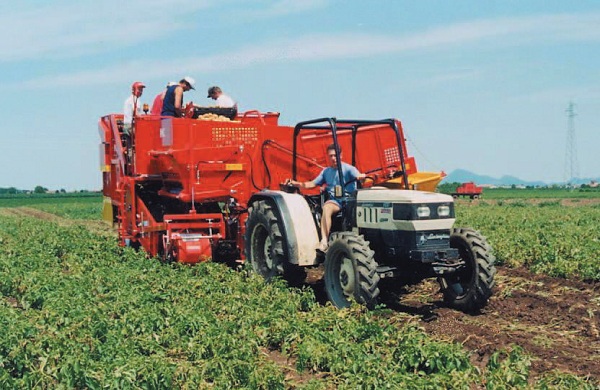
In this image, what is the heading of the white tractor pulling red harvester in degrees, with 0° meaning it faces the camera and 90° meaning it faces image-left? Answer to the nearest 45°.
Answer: approximately 315°

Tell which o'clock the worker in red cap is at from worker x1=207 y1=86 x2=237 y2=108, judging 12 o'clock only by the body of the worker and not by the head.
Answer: The worker in red cap is roughly at 12 o'clock from the worker.

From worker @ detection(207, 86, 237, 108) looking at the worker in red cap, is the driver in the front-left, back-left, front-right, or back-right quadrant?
back-left

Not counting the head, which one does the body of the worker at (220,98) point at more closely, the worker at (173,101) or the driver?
the worker

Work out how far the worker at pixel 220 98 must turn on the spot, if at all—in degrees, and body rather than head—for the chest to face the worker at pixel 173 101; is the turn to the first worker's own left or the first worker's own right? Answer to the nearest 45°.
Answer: approximately 45° to the first worker's own left

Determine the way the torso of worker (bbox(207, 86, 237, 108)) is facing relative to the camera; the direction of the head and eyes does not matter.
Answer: to the viewer's left
